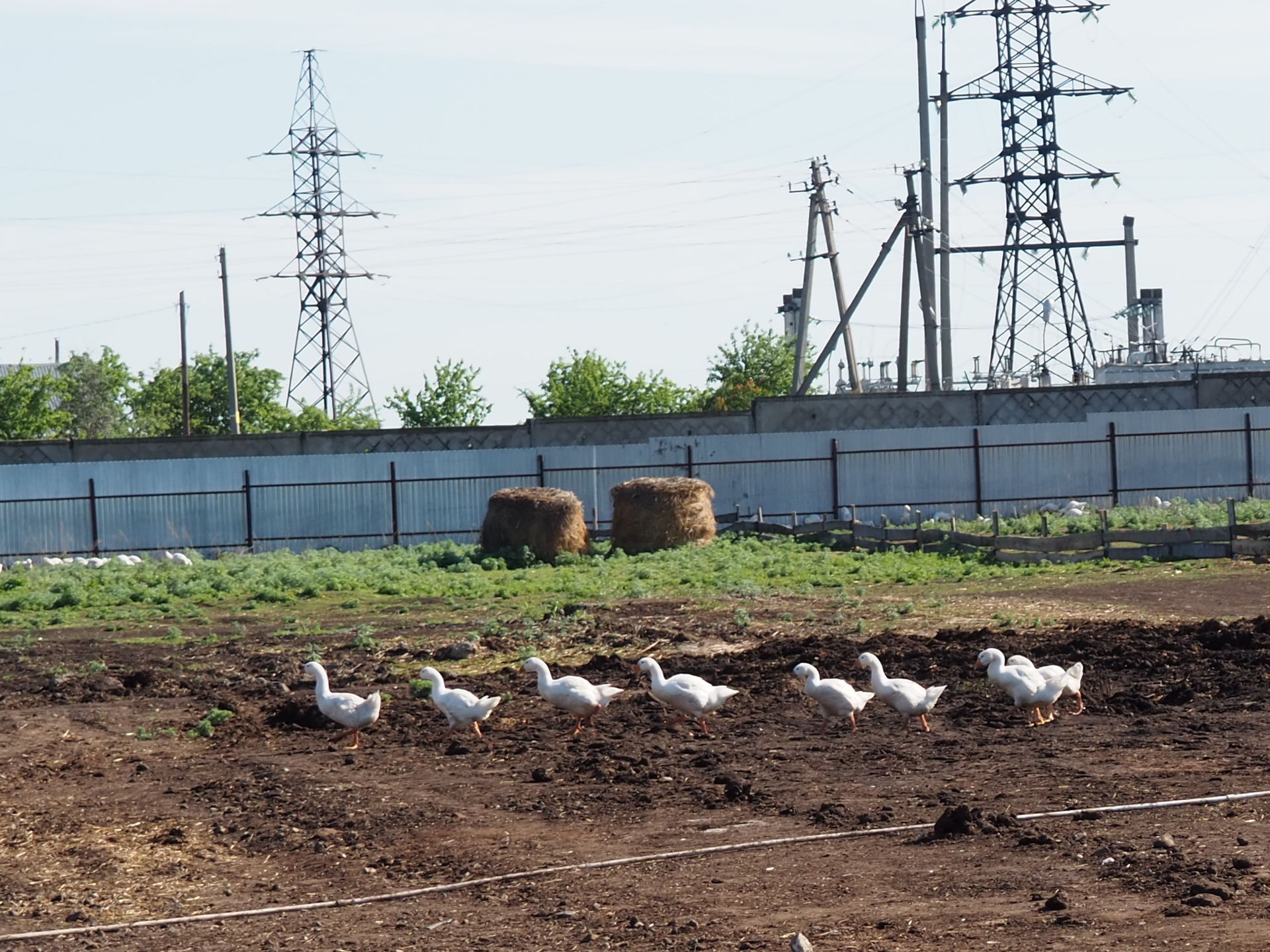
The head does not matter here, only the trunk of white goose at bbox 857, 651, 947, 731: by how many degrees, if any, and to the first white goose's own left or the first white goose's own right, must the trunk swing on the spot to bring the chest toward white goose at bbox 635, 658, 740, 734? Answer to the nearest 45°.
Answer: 0° — it already faces it

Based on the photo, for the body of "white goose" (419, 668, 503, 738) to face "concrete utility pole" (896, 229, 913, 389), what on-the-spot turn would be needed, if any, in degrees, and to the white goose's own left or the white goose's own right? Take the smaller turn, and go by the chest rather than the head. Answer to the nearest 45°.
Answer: approximately 90° to the white goose's own right

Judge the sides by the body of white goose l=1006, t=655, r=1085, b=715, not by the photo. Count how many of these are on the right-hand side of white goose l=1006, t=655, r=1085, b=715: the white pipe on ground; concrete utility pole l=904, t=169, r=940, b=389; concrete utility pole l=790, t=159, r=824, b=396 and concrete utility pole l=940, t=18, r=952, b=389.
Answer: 3

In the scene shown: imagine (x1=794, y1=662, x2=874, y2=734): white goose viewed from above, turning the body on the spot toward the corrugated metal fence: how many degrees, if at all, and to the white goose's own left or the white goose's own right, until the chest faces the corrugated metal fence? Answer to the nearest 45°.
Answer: approximately 90° to the white goose's own right

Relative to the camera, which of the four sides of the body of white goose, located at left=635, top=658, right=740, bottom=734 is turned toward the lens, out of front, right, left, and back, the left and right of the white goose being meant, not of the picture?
left

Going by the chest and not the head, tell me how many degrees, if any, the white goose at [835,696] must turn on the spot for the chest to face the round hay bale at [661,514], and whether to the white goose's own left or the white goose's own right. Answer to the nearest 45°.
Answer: approximately 90° to the white goose's own right

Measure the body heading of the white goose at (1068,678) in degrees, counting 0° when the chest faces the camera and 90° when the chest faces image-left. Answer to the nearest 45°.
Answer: approximately 90°

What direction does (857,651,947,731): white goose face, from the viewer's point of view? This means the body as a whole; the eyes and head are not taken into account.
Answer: to the viewer's left

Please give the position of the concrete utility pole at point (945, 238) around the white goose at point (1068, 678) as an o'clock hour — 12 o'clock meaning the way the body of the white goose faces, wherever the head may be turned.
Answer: The concrete utility pole is roughly at 3 o'clock from the white goose.

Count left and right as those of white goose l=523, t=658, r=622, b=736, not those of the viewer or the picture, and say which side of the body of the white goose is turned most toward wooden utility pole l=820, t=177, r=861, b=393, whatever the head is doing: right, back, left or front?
right

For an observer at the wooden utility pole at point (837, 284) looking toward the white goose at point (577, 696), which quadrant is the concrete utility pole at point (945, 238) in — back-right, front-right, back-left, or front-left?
back-left

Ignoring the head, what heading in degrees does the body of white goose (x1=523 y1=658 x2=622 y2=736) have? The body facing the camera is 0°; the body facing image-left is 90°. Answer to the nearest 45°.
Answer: approximately 90°

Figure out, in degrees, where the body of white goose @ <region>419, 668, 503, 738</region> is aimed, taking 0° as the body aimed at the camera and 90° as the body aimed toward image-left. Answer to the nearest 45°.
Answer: approximately 90°

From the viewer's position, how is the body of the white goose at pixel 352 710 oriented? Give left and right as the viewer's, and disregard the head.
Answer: facing to the left of the viewer
